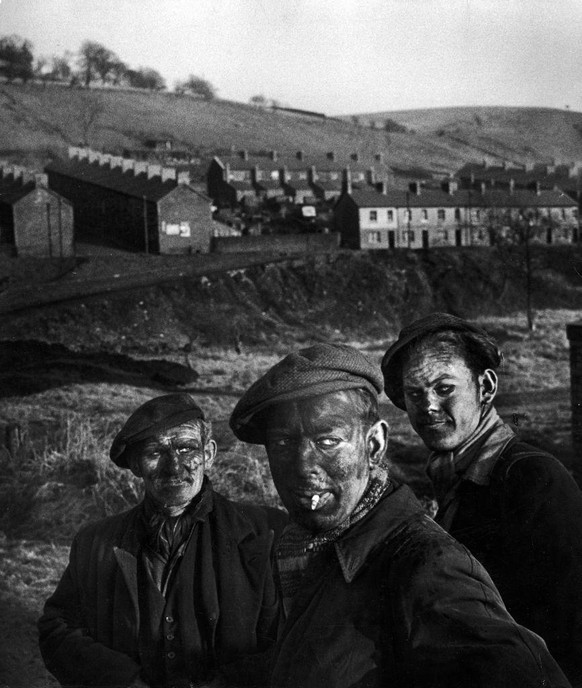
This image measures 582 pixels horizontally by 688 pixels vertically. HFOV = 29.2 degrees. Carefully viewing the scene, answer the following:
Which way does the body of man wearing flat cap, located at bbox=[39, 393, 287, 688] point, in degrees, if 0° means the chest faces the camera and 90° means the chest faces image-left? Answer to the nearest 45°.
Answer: approximately 0°

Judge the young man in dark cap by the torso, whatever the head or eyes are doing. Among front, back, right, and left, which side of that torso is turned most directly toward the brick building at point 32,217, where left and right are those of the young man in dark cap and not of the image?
right

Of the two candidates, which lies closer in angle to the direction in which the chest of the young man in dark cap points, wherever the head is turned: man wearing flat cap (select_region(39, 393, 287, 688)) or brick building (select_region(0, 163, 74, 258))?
the man wearing flat cap

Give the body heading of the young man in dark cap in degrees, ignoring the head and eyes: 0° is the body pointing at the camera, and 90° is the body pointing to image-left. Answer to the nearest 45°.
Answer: approximately 45°

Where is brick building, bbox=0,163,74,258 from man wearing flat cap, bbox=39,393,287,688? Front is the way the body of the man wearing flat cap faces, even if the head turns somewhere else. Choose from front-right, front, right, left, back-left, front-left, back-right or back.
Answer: back

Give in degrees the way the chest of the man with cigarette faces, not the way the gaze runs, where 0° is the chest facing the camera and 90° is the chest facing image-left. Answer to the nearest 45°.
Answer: approximately 45°

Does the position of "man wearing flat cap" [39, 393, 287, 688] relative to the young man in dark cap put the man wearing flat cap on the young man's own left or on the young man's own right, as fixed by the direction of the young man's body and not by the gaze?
on the young man's own right

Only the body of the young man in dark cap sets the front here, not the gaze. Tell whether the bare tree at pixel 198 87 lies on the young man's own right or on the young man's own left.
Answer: on the young man's own right

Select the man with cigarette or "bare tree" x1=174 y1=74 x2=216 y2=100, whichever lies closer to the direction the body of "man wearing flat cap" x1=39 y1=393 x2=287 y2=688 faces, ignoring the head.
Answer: the man with cigarette
